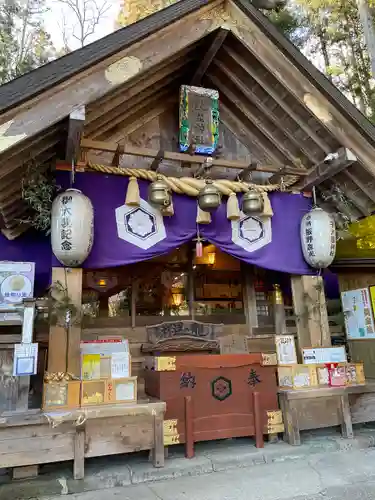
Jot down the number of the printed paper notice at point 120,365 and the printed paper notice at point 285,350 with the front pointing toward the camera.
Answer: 2

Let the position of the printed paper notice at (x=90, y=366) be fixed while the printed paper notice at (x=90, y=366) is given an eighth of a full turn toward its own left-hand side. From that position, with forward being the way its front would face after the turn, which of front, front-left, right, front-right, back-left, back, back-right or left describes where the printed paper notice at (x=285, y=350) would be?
front-left

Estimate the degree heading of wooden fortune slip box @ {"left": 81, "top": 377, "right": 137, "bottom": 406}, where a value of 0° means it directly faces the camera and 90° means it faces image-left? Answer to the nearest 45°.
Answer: approximately 0°

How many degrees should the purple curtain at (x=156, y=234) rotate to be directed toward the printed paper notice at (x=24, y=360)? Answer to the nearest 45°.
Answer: approximately 45° to its right

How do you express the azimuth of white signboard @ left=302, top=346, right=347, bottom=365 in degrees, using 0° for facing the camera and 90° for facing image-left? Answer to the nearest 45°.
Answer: approximately 0°
